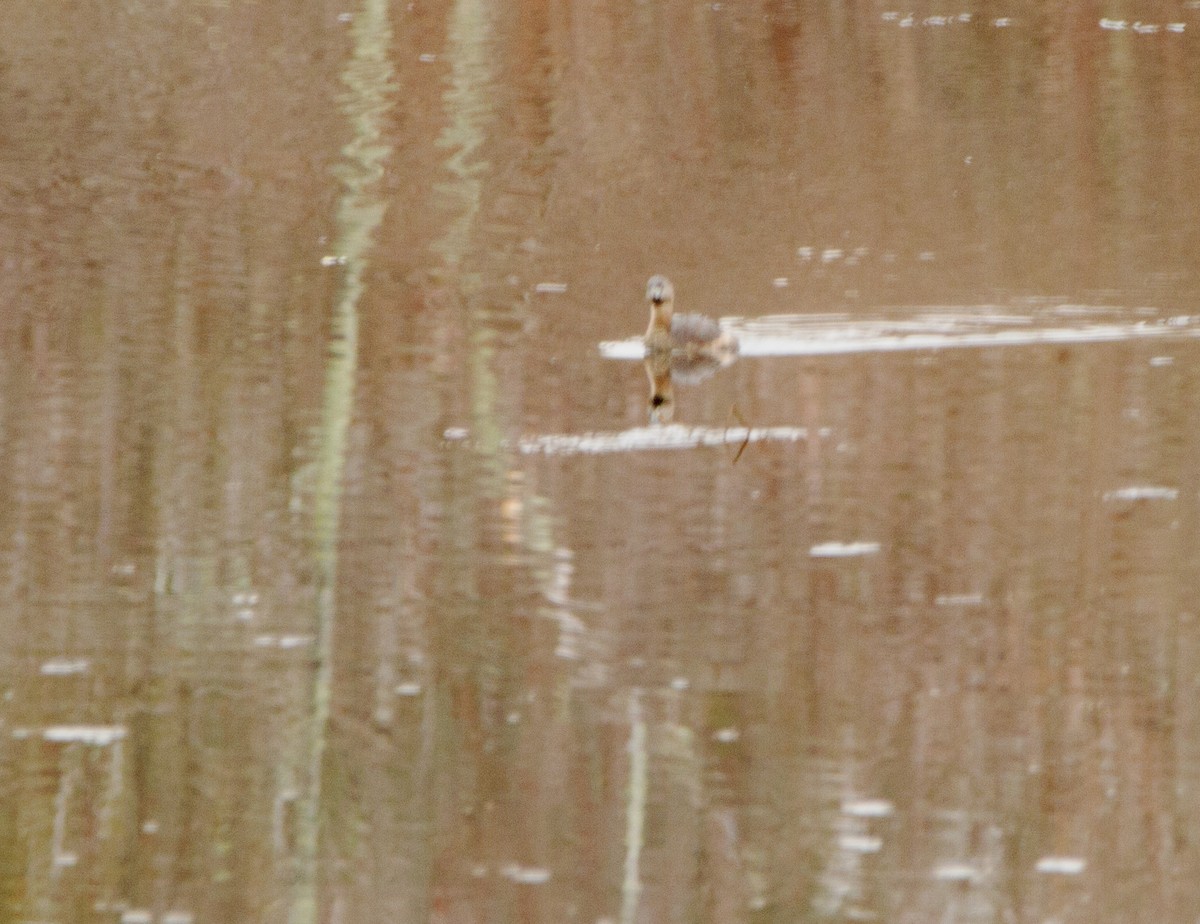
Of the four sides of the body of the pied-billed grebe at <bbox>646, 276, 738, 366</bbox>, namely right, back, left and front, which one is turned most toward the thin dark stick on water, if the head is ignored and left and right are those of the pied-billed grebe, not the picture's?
left

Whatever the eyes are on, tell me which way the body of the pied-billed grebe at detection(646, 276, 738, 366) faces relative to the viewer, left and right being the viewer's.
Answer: facing to the left of the viewer
